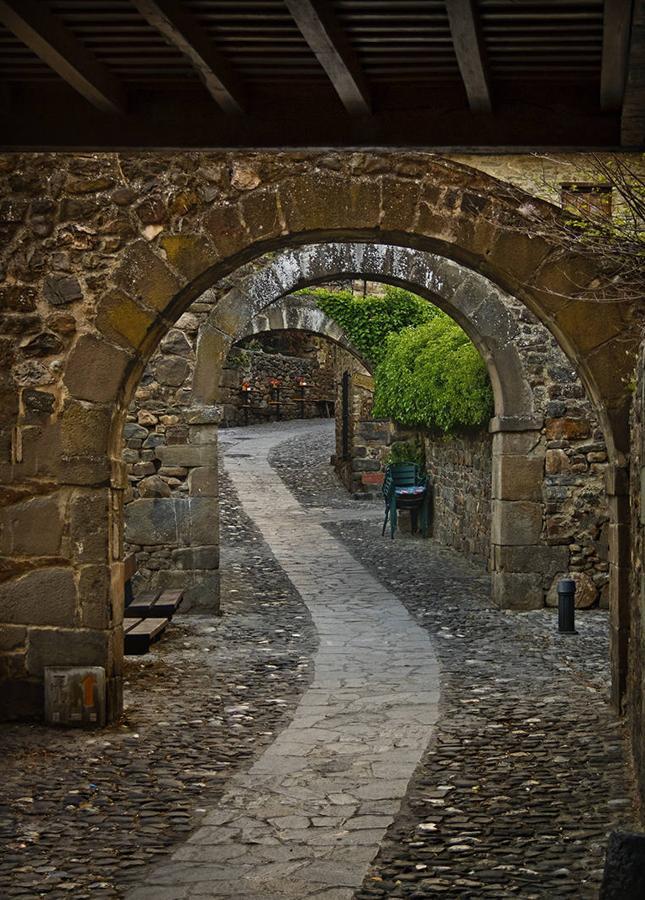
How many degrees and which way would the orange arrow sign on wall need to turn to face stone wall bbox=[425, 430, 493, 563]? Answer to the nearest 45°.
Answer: approximately 135° to its left

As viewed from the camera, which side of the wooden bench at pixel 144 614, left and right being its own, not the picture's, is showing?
right

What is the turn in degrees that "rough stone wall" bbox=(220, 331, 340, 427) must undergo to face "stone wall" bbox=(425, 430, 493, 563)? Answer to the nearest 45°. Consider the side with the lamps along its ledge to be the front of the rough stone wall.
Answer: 0° — it already faces it

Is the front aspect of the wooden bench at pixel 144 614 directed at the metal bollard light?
yes

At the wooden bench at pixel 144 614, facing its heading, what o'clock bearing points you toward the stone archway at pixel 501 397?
The stone archway is roughly at 11 o'clock from the wooden bench.

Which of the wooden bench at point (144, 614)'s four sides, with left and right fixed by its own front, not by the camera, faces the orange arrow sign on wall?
right

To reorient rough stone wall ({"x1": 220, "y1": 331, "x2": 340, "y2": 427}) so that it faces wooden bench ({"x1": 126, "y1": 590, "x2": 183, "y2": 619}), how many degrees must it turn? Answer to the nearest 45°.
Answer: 0° — it already faces it

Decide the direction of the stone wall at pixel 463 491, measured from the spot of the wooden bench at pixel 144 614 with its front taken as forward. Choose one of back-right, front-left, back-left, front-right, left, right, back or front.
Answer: front-left

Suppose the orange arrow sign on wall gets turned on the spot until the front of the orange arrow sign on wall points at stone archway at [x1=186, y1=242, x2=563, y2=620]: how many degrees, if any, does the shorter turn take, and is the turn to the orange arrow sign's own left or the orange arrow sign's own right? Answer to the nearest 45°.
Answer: approximately 135° to the orange arrow sign's own left

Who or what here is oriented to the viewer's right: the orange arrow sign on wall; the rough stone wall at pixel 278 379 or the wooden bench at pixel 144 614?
the wooden bench

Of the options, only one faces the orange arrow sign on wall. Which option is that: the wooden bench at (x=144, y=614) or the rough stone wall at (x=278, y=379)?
the rough stone wall

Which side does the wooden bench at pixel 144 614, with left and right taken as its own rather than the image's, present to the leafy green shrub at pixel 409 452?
left

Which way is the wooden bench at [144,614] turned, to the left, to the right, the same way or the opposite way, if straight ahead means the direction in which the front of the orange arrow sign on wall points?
to the left
